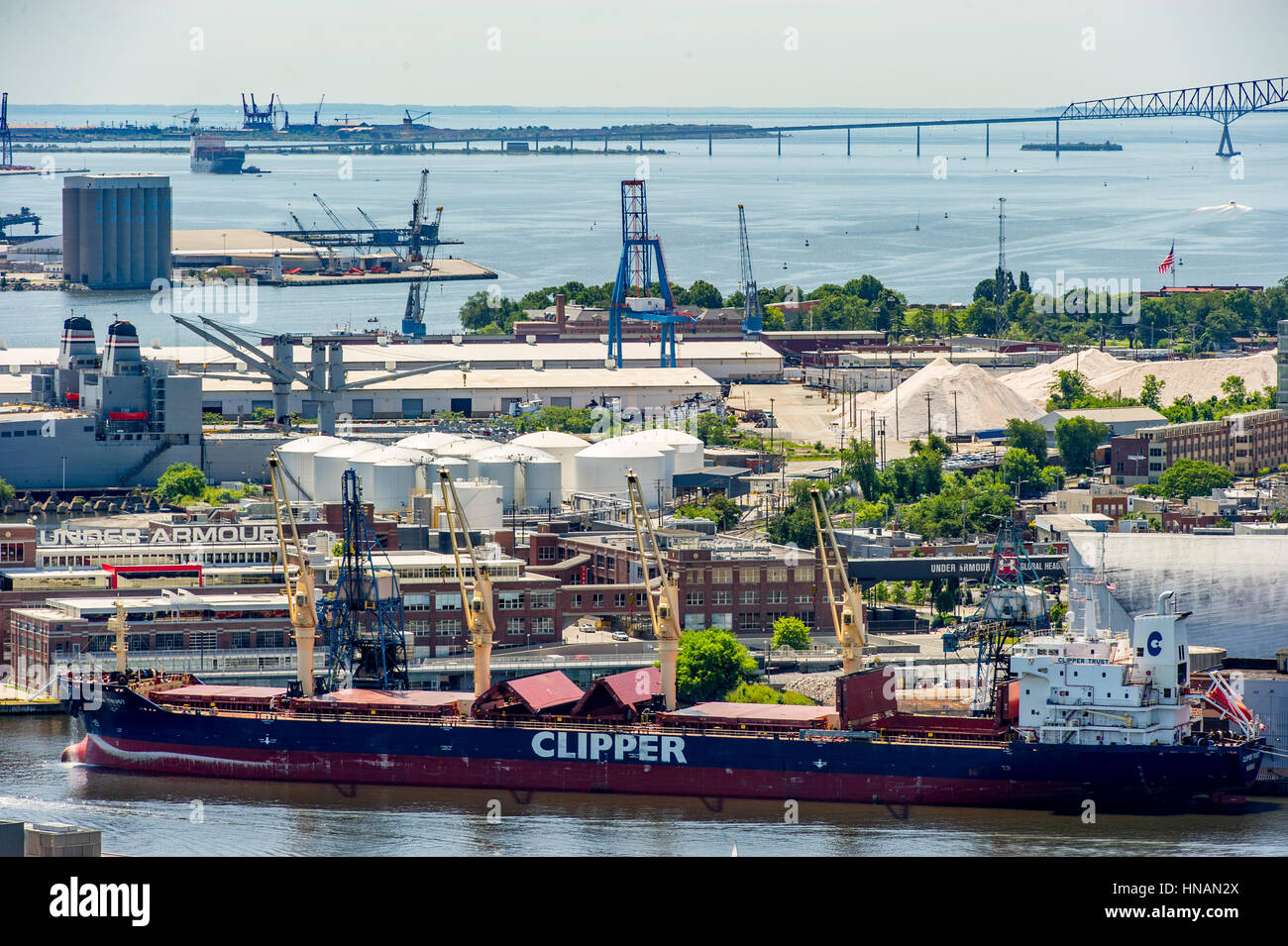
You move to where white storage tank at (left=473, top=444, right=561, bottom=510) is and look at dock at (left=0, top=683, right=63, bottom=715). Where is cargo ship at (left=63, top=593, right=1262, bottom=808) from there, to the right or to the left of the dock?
left

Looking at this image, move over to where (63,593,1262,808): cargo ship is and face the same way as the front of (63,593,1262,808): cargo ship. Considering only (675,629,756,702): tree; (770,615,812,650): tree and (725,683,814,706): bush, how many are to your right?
3

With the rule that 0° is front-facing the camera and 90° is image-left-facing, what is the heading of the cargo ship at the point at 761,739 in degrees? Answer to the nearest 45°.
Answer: approximately 90°

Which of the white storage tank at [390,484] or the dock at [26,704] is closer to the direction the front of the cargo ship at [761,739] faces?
the dock

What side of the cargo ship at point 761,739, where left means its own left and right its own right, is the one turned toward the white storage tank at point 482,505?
right

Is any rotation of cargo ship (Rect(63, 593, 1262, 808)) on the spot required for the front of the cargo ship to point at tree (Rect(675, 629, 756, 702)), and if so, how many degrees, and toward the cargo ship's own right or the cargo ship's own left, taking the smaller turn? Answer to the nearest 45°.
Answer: approximately 90° to the cargo ship's own right

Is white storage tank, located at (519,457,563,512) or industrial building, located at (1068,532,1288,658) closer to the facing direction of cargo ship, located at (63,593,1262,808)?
the white storage tank

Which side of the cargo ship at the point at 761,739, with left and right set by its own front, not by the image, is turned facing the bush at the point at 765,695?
right
